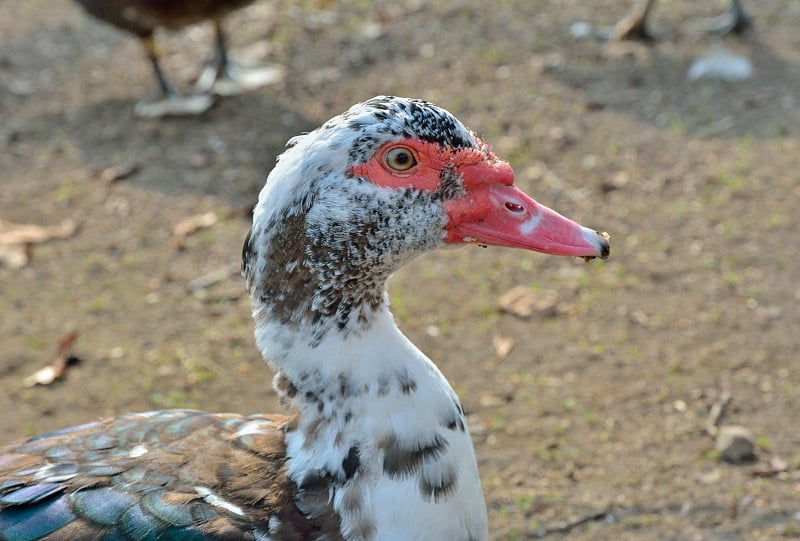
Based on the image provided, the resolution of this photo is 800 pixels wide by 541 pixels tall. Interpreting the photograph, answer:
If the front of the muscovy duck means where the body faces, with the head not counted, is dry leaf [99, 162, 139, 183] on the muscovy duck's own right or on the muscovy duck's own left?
on the muscovy duck's own left

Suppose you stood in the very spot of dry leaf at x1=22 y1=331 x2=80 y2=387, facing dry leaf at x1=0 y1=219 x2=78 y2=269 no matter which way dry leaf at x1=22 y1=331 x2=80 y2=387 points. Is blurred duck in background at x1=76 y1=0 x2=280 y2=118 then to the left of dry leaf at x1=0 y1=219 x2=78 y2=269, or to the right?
right

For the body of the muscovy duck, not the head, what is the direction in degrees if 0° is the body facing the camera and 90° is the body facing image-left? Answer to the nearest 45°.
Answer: approximately 270°

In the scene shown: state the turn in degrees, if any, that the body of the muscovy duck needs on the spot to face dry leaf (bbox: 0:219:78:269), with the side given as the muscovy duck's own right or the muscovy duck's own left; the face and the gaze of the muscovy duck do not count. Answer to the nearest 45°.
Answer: approximately 135° to the muscovy duck's own left

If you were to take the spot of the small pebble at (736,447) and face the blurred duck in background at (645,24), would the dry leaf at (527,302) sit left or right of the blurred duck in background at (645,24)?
left

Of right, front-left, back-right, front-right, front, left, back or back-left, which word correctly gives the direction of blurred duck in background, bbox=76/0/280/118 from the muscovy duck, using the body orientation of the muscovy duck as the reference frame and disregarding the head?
left

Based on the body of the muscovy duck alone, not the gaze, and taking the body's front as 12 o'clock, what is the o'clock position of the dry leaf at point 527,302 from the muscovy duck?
The dry leaf is roughly at 10 o'clock from the muscovy duck.

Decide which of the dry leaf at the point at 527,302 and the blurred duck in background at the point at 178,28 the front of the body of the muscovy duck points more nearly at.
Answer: the dry leaf
